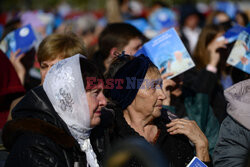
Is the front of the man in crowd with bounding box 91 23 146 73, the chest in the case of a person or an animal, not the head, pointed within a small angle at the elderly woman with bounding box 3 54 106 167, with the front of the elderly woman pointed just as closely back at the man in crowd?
no

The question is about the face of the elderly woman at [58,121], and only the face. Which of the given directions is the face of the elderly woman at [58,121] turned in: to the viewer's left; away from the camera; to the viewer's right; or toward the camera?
to the viewer's right

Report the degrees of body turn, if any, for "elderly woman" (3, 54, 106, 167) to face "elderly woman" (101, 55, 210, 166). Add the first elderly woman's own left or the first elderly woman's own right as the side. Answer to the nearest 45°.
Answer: approximately 45° to the first elderly woman's own left

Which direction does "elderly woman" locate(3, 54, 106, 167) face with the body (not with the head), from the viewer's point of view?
to the viewer's right

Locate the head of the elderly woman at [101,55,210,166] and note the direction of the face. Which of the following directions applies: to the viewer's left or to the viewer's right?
to the viewer's right

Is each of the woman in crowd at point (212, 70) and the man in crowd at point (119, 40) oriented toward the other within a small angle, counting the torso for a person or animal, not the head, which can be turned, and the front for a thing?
no

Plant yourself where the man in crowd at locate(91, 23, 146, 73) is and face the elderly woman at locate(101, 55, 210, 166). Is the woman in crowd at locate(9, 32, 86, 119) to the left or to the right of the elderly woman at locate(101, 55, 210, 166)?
right

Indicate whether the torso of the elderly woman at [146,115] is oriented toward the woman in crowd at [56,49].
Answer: no

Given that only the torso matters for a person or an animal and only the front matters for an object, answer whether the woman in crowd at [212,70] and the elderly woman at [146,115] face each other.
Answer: no

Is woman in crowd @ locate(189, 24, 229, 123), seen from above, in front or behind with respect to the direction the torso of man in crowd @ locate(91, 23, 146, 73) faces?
in front

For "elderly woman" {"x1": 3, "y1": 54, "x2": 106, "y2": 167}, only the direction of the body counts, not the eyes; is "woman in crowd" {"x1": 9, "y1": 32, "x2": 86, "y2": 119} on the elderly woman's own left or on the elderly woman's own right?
on the elderly woman's own left

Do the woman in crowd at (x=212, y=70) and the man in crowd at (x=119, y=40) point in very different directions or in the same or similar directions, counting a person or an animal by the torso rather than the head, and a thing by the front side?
same or similar directions

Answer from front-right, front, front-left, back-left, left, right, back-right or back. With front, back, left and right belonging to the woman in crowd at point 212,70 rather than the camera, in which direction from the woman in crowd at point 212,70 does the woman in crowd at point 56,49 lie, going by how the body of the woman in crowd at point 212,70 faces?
back-right

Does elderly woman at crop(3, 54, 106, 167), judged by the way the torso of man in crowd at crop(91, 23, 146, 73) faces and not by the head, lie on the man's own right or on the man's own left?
on the man's own right
